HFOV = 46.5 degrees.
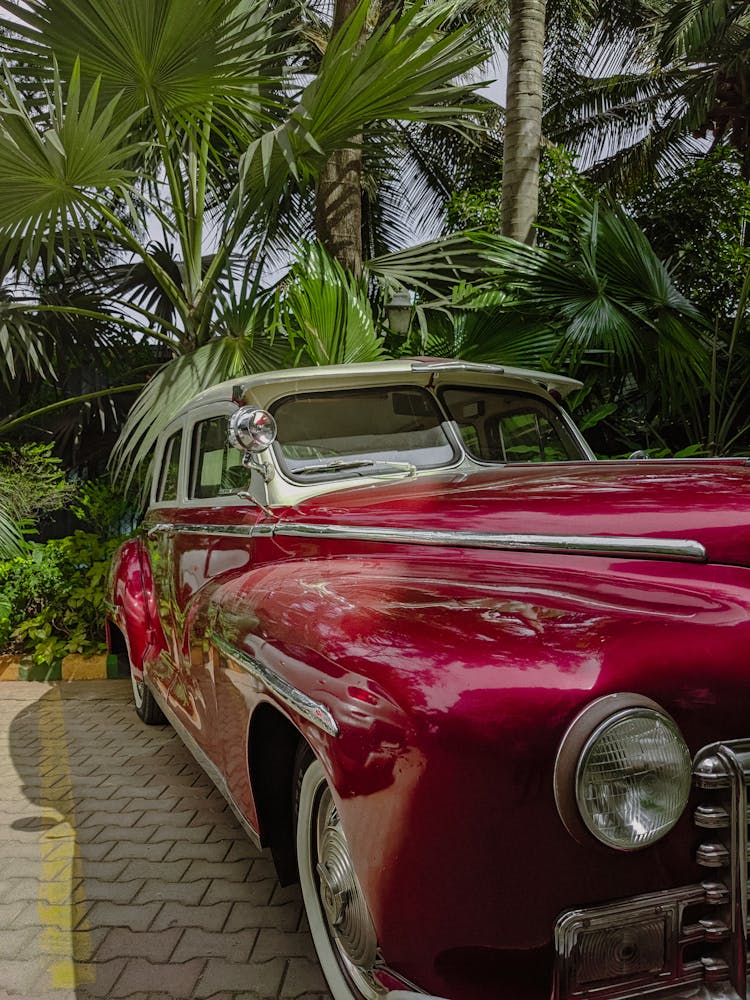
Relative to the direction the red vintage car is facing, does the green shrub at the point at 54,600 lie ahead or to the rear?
to the rear

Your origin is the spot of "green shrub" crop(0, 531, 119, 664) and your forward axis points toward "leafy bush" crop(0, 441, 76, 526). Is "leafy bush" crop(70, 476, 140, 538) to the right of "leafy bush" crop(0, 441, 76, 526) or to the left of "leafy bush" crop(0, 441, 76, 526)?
right

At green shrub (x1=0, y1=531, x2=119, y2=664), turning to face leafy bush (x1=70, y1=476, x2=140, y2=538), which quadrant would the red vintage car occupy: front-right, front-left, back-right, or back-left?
back-right

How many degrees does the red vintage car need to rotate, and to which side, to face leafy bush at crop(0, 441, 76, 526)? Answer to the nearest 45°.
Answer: approximately 180°

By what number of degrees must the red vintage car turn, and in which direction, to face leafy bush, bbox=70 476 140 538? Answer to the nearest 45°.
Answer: approximately 180°

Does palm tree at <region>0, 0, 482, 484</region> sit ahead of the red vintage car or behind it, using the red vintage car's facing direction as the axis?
behind

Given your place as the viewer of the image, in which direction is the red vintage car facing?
facing the viewer and to the right of the viewer
